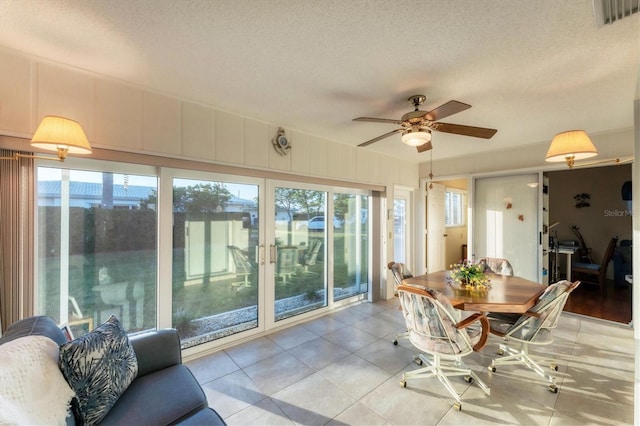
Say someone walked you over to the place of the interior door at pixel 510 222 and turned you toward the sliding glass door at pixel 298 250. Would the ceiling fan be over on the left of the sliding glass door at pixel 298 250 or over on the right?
left

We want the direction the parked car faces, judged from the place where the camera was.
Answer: facing to the left of the viewer

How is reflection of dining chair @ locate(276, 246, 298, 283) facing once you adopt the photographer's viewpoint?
facing away from the viewer

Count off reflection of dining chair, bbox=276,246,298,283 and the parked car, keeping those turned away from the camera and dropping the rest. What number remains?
1

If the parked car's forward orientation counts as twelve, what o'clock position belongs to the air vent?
The air vent is roughly at 8 o'clock from the parked car.

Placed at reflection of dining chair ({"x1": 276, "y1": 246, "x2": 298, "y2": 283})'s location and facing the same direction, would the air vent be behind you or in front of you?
behind

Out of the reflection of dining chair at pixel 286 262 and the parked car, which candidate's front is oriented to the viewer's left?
the parked car

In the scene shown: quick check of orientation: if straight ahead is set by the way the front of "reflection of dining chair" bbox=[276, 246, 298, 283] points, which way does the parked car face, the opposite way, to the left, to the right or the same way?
to the left

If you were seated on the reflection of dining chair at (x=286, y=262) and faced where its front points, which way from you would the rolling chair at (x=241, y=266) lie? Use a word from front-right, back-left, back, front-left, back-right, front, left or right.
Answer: back-left
